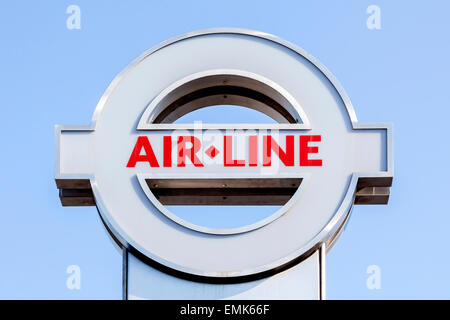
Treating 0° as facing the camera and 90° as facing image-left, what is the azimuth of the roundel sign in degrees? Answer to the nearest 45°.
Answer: approximately 0°
